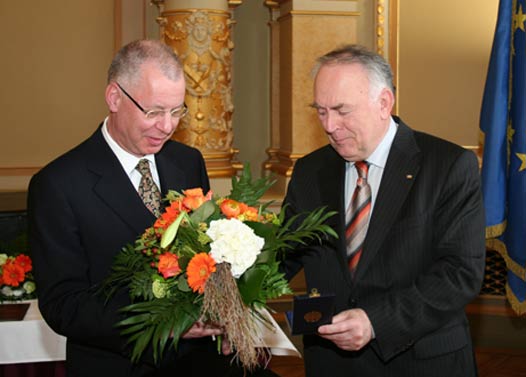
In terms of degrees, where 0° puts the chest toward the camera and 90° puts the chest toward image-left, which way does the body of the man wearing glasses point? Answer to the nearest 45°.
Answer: approximately 315°

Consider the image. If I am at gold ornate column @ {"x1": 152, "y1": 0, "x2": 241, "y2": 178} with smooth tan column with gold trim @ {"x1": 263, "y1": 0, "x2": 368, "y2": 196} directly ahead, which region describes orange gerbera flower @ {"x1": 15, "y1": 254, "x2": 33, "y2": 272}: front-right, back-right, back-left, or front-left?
back-right

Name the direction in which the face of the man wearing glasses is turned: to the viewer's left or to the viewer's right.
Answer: to the viewer's right
